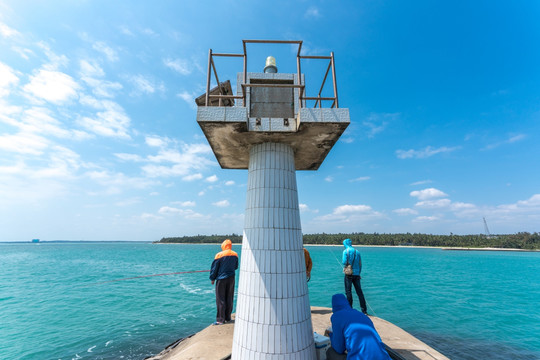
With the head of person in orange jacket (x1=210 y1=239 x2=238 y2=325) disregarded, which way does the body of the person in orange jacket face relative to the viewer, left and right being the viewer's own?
facing away from the viewer and to the left of the viewer

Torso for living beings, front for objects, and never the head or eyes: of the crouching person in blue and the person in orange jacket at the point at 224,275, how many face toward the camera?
0

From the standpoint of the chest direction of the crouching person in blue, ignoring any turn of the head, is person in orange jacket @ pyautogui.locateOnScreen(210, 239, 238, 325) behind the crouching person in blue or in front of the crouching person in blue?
in front

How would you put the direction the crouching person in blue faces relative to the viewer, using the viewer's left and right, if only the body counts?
facing away from the viewer and to the left of the viewer

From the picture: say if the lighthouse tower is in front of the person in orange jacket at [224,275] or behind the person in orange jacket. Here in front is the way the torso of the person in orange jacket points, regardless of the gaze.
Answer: behind

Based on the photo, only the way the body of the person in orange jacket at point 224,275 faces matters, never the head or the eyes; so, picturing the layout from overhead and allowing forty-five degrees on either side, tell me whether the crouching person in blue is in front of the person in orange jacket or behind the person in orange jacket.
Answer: behind
